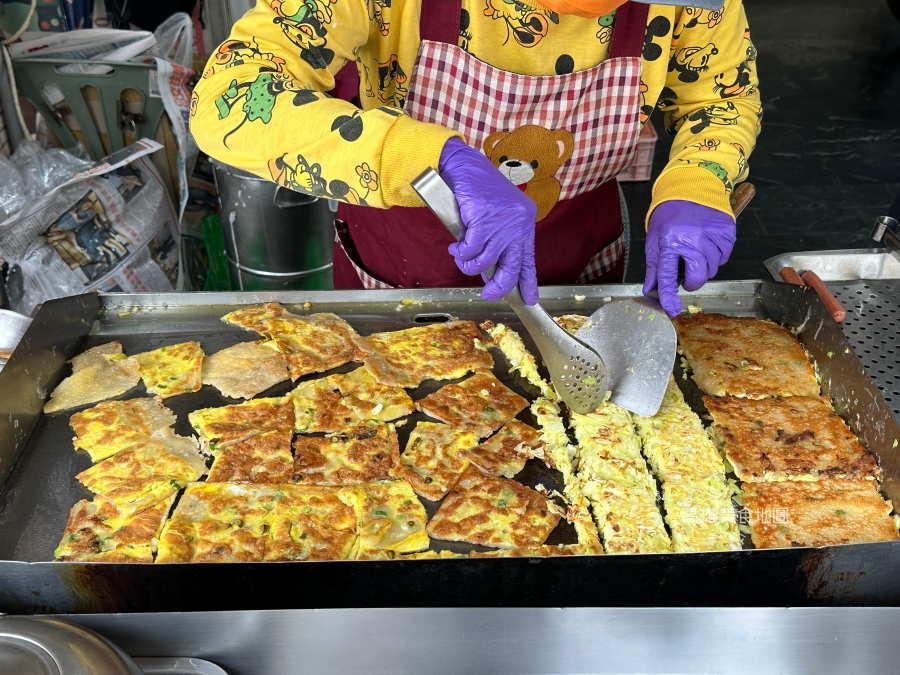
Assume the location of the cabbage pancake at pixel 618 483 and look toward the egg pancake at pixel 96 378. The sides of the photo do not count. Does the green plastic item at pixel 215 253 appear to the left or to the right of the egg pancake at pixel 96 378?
right

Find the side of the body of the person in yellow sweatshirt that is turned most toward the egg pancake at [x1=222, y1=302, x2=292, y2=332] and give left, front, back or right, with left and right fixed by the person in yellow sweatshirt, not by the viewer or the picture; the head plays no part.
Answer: right

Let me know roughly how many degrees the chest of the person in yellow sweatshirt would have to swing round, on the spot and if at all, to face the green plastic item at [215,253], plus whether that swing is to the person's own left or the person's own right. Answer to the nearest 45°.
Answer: approximately 135° to the person's own right

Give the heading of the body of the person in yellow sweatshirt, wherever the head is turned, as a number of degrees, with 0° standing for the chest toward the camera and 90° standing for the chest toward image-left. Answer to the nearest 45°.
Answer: approximately 0°

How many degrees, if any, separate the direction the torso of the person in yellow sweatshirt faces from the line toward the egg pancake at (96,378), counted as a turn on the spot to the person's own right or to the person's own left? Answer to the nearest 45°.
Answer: approximately 90° to the person's own right

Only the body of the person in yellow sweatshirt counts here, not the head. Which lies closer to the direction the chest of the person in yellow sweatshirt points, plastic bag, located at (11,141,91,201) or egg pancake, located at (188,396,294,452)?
the egg pancake

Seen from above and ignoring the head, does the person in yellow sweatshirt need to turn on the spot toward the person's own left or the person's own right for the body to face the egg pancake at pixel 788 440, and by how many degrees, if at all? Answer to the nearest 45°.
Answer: approximately 45° to the person's own left

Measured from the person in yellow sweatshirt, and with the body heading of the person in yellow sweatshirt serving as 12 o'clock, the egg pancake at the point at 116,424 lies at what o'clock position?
The egg pancake is roughly at 2 o'clock from the person in yellow sweatshirt.

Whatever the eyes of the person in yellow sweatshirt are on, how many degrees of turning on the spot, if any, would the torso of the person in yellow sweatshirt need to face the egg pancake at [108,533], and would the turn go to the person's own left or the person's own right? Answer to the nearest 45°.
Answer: approximately 45° to the person's own right

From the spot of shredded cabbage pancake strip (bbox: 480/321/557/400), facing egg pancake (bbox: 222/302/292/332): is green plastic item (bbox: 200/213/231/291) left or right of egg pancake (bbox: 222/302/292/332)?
right
